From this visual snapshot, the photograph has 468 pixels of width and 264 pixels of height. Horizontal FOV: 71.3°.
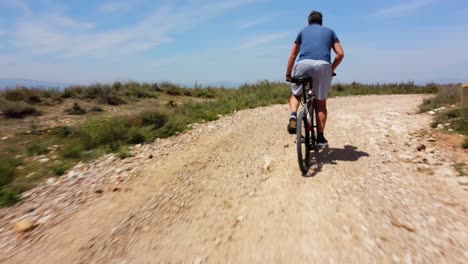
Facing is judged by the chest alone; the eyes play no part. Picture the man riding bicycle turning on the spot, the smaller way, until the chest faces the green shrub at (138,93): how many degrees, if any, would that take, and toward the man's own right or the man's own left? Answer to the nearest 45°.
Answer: approximately 45° to the man's own left

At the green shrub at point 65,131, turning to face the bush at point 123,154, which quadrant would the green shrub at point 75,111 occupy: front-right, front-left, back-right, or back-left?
back-left

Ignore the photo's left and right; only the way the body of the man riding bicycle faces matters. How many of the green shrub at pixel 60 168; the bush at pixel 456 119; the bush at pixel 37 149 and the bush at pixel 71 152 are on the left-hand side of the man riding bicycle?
3

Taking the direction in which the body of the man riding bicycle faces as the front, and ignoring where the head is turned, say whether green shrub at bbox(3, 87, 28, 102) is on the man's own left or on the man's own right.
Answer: on the man's own left

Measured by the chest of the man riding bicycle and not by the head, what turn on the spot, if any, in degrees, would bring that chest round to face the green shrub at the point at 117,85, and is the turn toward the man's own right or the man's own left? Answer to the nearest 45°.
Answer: approximately 45° to the man's own left

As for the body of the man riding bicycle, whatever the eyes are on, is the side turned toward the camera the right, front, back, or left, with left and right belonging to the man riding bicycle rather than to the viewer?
back

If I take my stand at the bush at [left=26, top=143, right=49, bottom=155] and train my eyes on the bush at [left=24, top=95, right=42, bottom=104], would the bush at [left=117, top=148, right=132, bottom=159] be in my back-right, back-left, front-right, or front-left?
back-right

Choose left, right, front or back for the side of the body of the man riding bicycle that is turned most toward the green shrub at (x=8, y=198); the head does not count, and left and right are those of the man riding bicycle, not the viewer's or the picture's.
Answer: left

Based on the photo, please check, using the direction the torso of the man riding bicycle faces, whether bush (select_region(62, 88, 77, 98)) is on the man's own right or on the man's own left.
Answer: on the man's own left

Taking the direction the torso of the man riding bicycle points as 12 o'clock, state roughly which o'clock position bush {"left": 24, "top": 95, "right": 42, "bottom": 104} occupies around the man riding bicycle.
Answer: The bush is roughly at 10 o'clock from the man riding bicycle.

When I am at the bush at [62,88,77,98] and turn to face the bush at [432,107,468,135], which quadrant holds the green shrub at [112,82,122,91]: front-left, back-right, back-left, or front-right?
back-left
